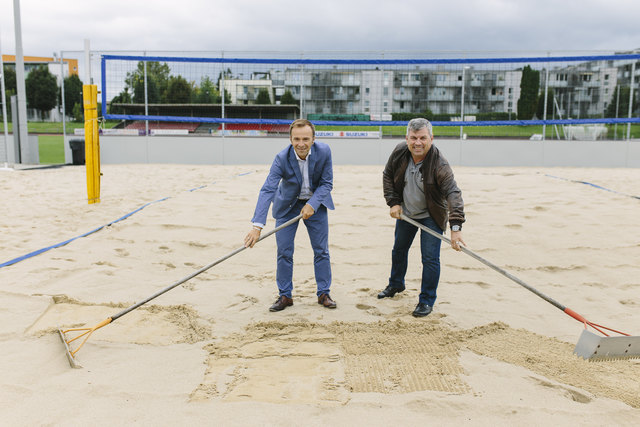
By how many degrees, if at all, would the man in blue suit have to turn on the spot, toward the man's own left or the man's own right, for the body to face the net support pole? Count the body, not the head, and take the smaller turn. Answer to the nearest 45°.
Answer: approximately 135° to the man's own right

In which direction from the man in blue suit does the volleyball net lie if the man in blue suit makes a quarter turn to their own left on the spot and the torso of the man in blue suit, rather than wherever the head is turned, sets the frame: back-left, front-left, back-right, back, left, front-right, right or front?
left

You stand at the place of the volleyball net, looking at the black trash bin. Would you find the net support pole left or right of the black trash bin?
left

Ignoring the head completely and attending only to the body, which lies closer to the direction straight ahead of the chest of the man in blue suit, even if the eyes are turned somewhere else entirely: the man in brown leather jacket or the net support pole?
the man in brown leather jacket

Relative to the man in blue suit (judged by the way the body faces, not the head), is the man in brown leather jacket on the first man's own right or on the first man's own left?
on the first man's own left

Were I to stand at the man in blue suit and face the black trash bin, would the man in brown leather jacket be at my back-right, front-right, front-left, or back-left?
back-right

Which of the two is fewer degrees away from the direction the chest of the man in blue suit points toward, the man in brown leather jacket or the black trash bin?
the man in brown leather jacket

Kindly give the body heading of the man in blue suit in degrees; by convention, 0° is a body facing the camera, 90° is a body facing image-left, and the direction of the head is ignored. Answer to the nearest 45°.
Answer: approximately 0°
